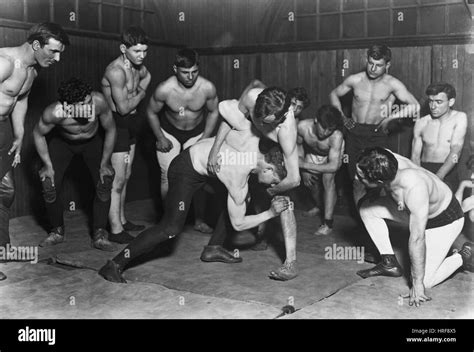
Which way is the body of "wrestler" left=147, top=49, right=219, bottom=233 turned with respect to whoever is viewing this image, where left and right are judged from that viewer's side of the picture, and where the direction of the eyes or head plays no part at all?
facing the viewer

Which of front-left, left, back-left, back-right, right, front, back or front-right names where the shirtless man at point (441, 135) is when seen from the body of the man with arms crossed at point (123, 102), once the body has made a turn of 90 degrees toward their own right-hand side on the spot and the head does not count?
back-left

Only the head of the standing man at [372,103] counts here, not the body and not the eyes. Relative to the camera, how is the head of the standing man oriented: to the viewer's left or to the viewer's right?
to the viewer's left

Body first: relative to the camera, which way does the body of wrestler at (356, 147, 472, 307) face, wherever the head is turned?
to the viewer's left

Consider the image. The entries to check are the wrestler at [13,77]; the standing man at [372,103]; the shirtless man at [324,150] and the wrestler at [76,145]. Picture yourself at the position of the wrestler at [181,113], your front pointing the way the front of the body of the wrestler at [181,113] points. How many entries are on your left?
2

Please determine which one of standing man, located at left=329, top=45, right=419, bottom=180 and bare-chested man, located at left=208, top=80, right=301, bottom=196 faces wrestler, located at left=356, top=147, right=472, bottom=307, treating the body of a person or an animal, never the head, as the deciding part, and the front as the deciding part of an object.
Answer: the standing man

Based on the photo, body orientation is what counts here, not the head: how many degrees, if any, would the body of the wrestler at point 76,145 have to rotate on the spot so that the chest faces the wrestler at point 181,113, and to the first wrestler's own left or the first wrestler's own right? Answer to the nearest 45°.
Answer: approximately 135° to the first wrestler's own left

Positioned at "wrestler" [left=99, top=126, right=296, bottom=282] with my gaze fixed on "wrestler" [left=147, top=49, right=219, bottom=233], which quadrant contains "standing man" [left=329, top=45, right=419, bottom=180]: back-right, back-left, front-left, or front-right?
front-right

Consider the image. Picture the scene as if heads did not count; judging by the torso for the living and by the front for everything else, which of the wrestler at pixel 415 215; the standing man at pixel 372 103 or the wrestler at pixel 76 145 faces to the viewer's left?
the wrestler at pixel 415 215

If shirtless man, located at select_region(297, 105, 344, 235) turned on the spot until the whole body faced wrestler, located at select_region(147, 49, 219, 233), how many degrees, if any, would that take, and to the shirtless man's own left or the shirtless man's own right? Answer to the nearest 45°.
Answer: approximately 45° to the shirtless man's own right

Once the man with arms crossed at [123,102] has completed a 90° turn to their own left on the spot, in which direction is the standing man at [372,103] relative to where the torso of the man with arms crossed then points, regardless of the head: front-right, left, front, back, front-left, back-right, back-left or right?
front-right
